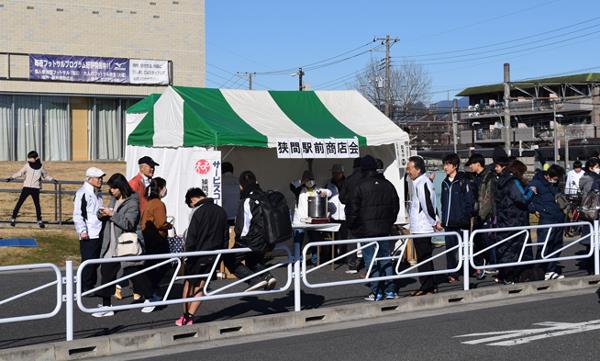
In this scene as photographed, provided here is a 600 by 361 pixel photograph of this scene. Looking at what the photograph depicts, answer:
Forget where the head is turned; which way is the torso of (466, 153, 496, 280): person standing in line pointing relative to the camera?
to the viewer's left

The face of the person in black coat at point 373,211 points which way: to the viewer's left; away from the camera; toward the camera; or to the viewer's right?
away from the camera

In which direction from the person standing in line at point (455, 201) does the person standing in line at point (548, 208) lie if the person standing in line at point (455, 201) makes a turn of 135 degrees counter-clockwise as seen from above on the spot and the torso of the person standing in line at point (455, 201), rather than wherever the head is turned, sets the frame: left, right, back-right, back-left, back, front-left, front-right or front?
front-left

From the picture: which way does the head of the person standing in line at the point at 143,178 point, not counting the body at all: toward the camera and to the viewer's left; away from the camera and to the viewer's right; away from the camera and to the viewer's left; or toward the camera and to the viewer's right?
toward the camera and to the viewer's right

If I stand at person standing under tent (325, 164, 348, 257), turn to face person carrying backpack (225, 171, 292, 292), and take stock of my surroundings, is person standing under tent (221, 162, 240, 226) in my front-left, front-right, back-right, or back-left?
front-right

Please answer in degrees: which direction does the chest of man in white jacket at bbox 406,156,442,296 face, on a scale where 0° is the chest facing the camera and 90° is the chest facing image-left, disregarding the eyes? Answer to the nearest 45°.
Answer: approximately 90°

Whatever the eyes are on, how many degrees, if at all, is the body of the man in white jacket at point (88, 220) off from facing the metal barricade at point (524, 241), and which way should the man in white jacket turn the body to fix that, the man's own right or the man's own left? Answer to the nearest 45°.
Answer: approximately 45° to the man's own left

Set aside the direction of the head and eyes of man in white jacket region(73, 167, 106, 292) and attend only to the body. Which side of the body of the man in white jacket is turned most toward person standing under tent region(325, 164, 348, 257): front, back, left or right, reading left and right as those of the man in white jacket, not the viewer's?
front
